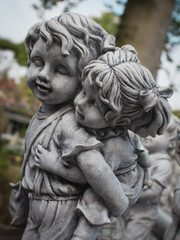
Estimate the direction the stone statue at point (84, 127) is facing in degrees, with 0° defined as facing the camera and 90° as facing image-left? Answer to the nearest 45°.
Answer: approximately 45°

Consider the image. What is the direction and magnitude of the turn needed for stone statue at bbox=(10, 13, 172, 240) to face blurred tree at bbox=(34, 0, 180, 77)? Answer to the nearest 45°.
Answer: approximately 135° to its right

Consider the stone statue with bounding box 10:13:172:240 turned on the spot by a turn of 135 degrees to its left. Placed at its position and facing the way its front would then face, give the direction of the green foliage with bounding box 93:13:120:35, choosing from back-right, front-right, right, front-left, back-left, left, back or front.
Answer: left
